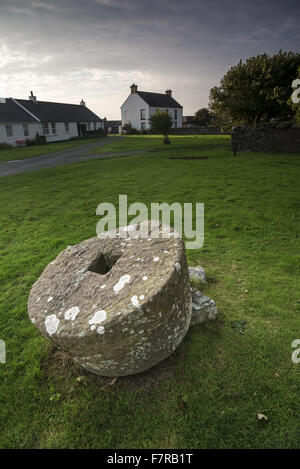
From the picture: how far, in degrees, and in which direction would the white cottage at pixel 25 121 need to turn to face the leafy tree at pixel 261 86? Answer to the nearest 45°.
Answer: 0° — it already faces it

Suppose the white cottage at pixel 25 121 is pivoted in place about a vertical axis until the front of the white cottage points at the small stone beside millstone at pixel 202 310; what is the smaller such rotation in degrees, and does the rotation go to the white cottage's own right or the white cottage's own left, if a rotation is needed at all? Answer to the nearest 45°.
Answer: approximately 45° to the white cottage's own right

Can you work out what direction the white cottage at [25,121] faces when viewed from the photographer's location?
facing the viewer and to the right of the viewer

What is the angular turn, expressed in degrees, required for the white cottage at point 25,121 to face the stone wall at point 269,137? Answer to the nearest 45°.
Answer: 0° — it already faces it

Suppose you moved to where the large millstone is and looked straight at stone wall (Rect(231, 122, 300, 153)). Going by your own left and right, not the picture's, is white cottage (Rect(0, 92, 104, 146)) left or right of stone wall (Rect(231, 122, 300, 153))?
left

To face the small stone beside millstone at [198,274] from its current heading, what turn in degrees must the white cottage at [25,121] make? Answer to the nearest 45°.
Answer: approximately 45° to its right

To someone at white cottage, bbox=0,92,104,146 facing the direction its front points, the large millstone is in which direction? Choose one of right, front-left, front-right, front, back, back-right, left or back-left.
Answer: front-right

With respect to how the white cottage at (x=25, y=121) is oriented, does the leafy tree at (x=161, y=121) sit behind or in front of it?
in front
